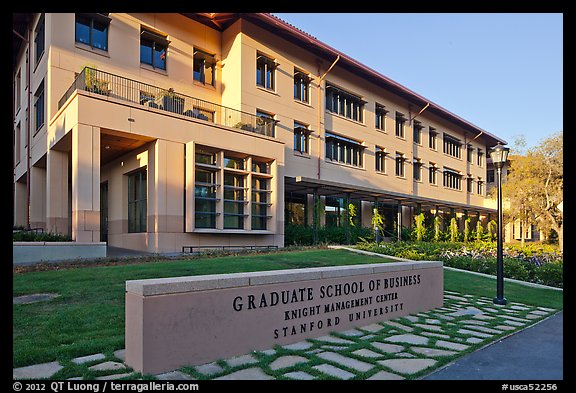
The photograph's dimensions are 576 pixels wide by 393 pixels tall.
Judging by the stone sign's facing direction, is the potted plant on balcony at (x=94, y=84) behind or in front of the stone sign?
behind

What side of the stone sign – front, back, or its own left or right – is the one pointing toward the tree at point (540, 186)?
left

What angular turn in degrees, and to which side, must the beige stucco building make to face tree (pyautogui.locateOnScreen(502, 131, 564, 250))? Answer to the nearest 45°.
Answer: approximately 90° to its left

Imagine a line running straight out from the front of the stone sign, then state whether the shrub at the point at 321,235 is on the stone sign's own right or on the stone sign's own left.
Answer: on the stone sign's own left

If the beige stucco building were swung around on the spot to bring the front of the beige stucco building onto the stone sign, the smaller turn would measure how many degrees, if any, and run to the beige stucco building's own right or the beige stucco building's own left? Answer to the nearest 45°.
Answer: approximately 45° to the beige stucco building's own right

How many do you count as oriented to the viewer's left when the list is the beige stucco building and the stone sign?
0

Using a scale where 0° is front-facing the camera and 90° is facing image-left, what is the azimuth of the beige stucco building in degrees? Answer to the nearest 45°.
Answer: approximately 315°

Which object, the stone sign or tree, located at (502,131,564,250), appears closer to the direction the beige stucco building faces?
the stone sign

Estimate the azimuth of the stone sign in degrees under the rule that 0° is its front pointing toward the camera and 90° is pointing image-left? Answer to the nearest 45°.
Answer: approximately 315°

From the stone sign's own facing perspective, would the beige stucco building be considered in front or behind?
behind
